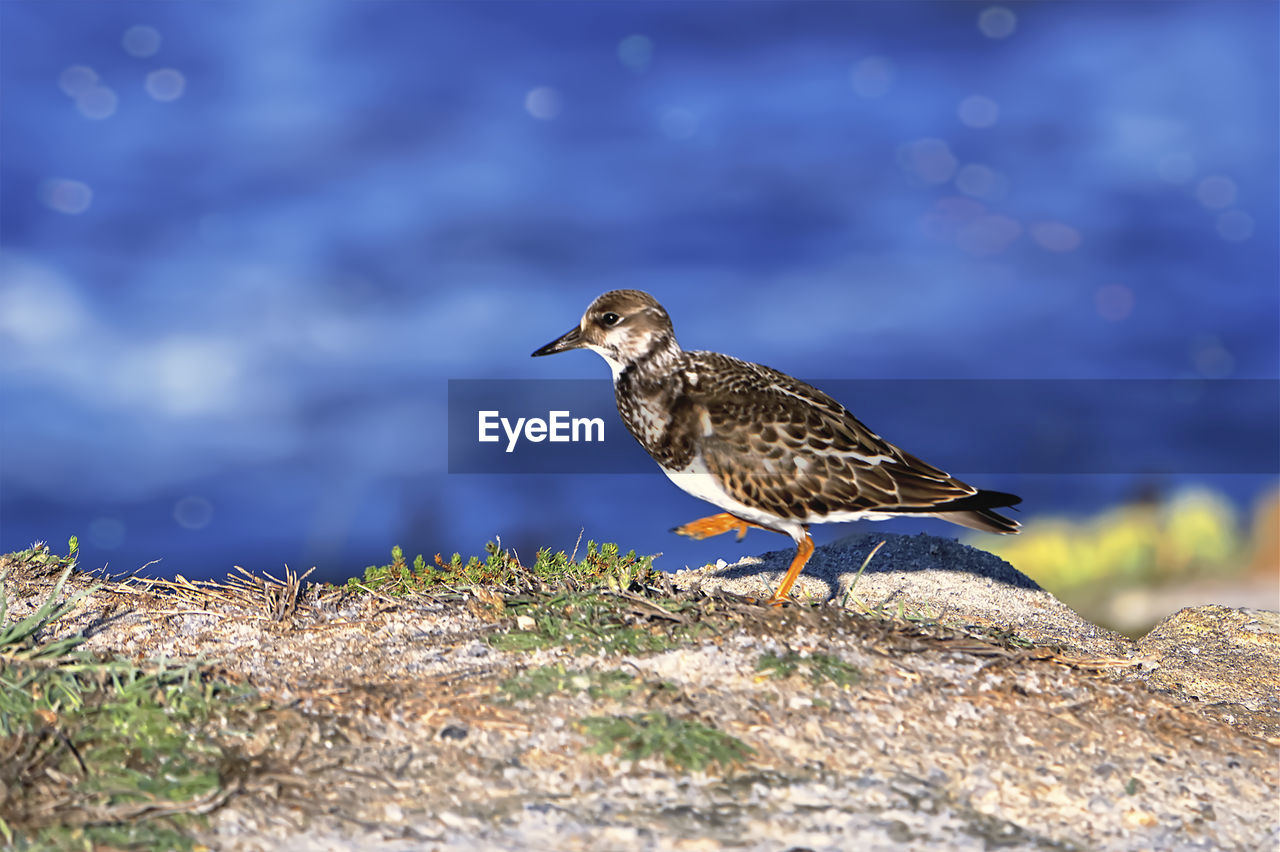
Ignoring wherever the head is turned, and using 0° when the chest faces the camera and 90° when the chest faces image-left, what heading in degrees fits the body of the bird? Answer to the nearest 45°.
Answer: approximately 90°

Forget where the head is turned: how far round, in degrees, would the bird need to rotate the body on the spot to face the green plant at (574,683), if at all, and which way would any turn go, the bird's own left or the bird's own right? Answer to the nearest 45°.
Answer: approximately 90° to the bird's own left

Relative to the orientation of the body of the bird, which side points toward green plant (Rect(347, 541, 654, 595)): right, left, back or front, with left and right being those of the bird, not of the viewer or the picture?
front

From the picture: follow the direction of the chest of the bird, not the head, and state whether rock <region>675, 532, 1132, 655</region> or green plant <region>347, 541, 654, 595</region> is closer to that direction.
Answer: the green plant

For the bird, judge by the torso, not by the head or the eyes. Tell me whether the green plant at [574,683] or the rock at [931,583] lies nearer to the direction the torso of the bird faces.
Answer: the green plant

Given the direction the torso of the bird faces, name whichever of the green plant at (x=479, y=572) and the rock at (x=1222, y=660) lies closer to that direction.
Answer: the green plant

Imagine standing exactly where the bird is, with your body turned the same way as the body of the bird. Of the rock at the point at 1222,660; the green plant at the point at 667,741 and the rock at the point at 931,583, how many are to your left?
1

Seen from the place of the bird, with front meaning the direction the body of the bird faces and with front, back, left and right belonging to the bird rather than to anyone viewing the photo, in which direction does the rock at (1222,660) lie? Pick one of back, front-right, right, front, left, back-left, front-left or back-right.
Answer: back-right

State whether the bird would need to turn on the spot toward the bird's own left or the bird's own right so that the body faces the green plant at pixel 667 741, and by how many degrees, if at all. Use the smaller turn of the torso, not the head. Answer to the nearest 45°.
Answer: approximately 90° to the bird's own left
